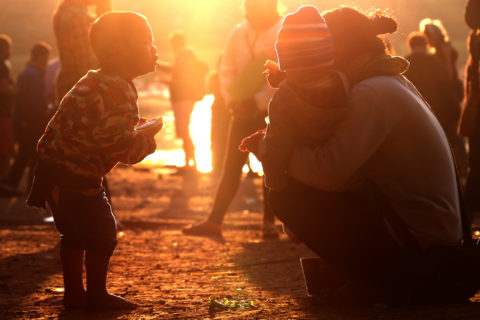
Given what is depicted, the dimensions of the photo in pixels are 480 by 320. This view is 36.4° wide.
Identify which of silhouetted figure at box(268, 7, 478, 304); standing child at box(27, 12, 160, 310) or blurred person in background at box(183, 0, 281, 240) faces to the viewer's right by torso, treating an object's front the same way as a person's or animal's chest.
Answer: the standing child

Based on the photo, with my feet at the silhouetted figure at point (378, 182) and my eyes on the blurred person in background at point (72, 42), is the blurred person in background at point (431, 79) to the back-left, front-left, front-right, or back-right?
front-right

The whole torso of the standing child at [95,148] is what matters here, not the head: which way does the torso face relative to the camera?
to the viewer's right

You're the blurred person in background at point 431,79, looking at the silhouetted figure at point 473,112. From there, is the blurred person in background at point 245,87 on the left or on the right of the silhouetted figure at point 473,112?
right

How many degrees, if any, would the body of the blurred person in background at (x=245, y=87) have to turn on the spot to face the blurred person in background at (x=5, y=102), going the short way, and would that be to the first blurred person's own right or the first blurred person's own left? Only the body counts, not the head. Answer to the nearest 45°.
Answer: approximately 90° to the first blurred person's own right

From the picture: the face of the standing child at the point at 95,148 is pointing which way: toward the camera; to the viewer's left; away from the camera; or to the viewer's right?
to the viewer's right

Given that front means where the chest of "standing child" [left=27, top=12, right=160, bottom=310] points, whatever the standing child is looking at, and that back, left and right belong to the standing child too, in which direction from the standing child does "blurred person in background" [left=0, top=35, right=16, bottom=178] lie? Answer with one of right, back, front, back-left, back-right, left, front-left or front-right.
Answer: left

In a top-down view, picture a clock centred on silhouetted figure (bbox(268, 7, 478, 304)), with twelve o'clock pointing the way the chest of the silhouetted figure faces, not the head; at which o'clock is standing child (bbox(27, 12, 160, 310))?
The standing child is roughly at 12 o'clock from the silhouetted figure.

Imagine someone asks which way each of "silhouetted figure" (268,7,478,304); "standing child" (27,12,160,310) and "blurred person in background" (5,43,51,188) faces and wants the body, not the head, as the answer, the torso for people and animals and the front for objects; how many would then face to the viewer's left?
1

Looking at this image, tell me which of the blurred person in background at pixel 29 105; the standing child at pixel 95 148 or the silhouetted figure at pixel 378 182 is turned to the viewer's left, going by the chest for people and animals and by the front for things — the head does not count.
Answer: the silhouetted figure

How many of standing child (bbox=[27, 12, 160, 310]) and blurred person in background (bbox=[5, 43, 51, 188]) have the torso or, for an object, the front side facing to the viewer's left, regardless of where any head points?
0

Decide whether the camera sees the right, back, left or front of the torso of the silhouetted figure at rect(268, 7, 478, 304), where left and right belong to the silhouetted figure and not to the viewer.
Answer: left

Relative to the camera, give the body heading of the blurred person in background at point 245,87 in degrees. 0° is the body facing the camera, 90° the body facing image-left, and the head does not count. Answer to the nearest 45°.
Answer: approximately 45°
